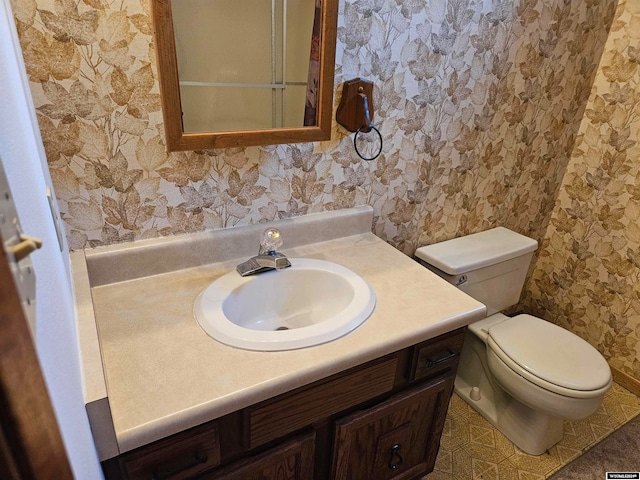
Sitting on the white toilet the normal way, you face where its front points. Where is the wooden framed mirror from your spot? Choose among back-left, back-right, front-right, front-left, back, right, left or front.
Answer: right

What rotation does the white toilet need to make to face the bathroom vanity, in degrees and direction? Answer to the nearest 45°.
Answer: approximately 90° to its right

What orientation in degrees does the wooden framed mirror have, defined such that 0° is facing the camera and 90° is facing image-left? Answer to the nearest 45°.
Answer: approximately 0°

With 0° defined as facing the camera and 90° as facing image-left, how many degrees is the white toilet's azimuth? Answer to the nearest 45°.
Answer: approximately 315°

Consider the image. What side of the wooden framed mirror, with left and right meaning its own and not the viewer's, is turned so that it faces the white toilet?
left

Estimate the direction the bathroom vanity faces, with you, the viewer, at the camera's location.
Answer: facing the viewer and to the right of the viewer

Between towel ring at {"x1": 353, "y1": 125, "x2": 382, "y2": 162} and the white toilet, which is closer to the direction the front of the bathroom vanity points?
the white toilet
